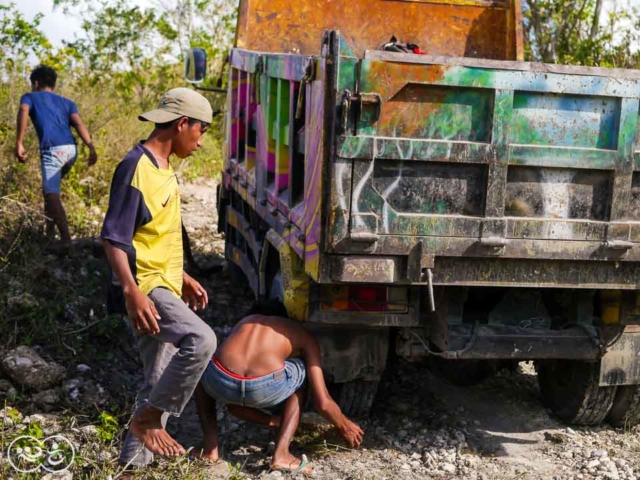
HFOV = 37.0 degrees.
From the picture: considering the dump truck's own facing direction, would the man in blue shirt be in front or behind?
in front

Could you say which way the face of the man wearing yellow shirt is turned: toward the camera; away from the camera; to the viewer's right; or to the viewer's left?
to the viewer's right

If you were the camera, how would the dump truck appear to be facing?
facing away from the viewer and to the left of the viewer

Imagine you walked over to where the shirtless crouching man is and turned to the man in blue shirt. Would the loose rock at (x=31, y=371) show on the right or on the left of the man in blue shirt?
left
